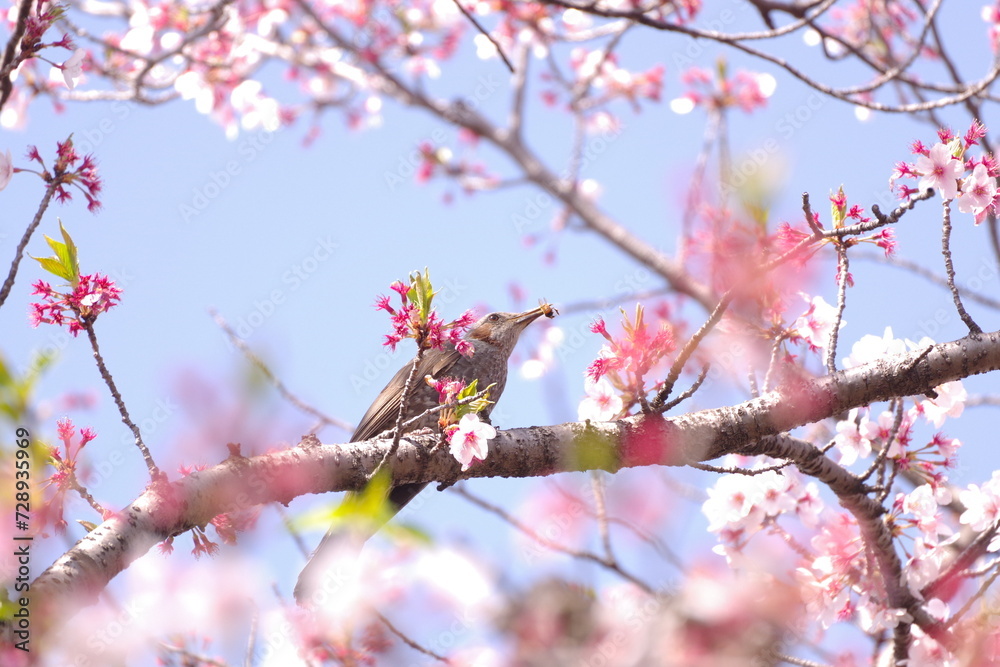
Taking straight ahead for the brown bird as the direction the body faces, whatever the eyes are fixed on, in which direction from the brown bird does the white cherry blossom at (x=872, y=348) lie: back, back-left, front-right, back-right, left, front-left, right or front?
front-right

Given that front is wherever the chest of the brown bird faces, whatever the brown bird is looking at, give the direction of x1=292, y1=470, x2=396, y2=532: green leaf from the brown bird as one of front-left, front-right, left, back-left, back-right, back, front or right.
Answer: right

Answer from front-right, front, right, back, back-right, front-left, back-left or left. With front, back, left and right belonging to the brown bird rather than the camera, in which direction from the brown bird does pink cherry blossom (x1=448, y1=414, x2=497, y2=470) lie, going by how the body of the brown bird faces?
right

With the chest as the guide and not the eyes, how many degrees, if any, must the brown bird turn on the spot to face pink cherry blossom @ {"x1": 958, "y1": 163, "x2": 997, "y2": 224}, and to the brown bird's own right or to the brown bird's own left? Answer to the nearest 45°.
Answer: approximately 45° to the brown bird's own right

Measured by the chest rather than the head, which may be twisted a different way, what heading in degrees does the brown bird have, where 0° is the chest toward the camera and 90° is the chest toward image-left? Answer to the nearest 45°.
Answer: approximately 270°
